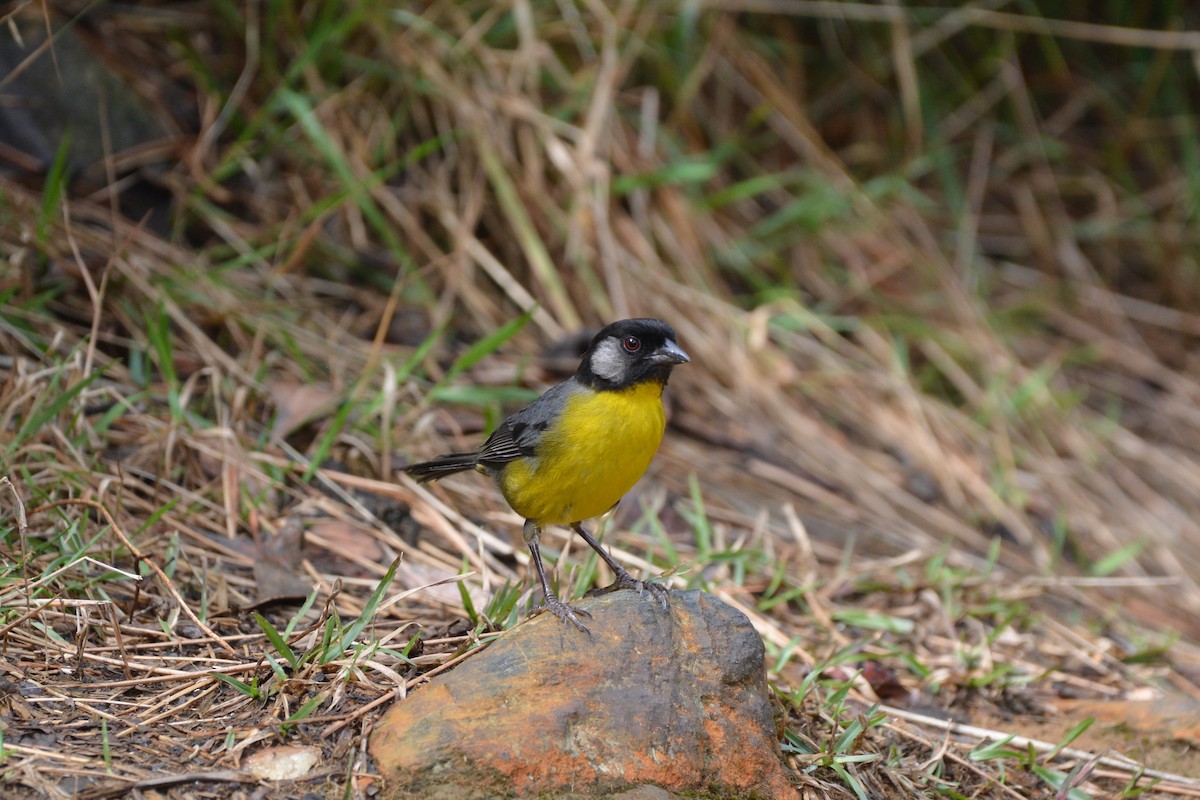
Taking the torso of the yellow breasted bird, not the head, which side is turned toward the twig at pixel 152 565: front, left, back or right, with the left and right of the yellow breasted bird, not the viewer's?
right

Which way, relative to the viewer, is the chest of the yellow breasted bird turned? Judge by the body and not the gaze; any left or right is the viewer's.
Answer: facing the viewer and to the right of the viewer
